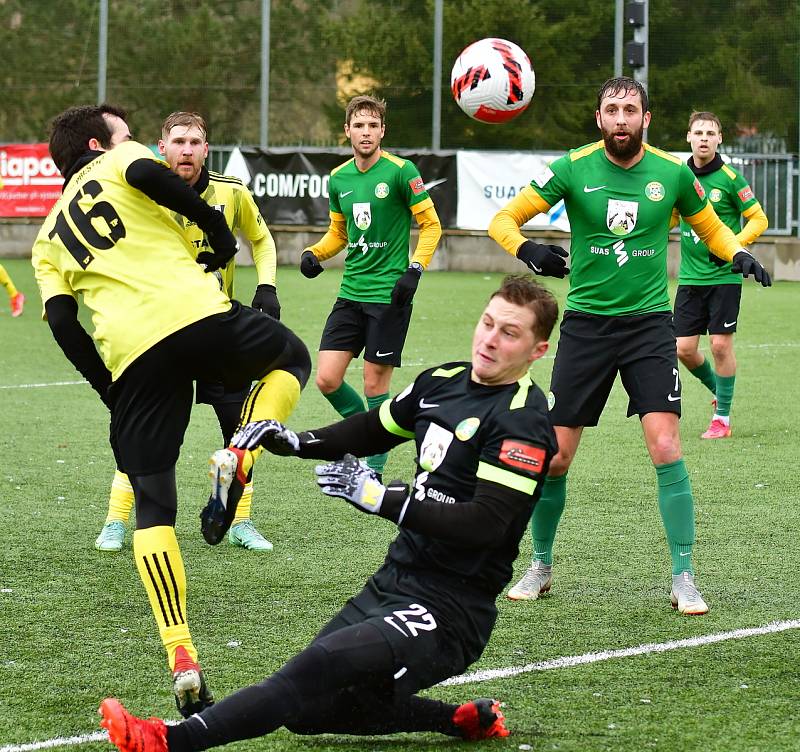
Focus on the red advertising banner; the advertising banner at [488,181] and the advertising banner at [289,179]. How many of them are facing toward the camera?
3

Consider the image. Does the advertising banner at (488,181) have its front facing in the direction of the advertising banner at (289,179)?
no

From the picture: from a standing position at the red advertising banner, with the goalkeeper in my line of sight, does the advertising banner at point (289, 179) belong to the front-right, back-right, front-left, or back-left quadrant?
front-left

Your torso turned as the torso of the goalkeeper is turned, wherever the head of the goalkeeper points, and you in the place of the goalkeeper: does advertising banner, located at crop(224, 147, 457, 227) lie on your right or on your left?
on your right

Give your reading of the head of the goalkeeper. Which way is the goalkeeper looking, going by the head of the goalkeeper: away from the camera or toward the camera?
toward the camera

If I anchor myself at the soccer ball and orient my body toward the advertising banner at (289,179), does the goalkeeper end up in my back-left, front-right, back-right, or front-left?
back-left

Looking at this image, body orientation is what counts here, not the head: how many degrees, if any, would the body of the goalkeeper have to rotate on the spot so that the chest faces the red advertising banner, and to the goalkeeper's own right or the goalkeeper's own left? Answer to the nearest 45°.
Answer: approximately 135° to the goalkeeper's own right

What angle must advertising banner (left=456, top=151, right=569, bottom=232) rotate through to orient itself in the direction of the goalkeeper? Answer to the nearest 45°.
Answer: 0° — it already faces them

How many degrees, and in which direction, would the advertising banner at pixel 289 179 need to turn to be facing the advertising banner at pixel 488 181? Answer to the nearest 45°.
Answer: approximately 90° to its left

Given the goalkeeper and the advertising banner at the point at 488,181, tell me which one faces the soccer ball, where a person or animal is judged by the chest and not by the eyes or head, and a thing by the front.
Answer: the advertising banner

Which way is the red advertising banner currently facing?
toward the camera

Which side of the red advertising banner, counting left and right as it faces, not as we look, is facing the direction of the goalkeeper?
front

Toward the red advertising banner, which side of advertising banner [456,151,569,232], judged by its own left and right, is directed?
right

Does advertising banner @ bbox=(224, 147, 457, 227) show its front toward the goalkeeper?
yes

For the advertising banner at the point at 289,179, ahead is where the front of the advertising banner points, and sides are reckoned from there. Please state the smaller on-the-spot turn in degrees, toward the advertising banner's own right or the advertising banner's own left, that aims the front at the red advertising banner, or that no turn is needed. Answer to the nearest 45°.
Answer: approximately 90° to the advertising banner's own right

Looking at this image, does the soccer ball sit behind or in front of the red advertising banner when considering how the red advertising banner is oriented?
in front

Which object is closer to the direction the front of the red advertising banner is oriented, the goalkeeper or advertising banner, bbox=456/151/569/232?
the goalkeeper

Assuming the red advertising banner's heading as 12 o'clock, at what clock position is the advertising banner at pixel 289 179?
The advertising banner is roughly at 10 o'clock from the red advertising banner.

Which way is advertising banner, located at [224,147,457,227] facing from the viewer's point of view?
toward the camera

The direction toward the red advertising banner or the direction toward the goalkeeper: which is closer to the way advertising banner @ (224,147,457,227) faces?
the goalkeeper
